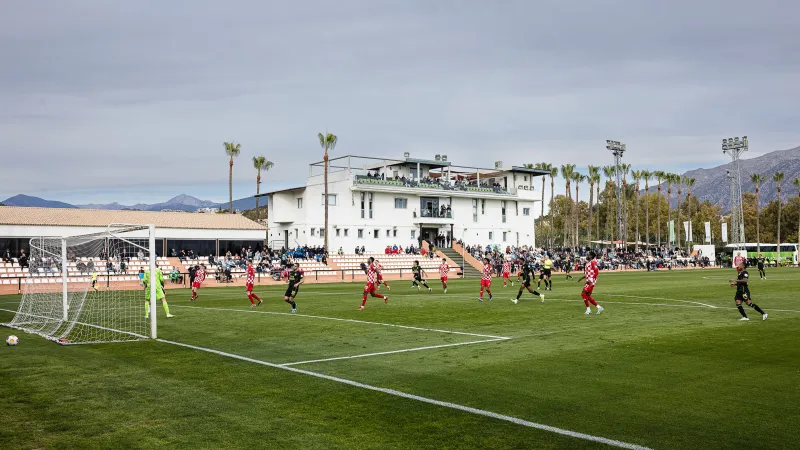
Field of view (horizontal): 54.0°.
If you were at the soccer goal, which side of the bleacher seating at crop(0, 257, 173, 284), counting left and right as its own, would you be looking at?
front

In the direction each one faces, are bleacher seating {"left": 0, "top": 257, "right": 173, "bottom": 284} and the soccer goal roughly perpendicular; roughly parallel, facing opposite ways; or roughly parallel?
roughly perpendicular

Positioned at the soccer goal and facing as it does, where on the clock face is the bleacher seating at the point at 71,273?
The bleacher seating is roughly at 9 o'clock from the soccer goal.

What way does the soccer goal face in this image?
to the viewer's right

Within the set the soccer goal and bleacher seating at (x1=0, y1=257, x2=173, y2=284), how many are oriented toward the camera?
1

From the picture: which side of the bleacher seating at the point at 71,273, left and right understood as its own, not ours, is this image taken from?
front

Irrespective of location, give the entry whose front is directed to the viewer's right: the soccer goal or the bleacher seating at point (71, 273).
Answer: the soccer goal
